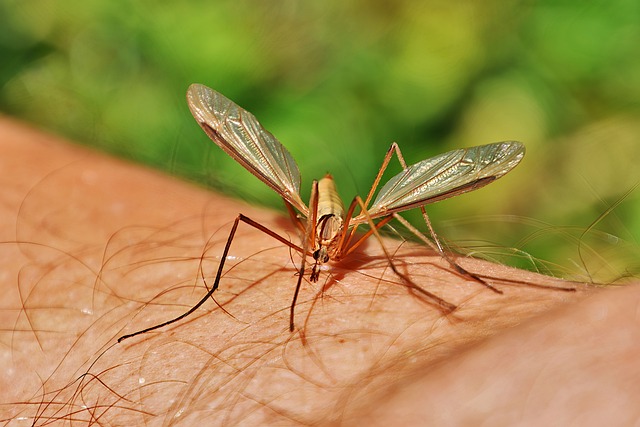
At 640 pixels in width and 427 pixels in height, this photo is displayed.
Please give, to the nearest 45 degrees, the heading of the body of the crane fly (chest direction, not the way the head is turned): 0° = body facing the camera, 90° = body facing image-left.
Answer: approximately 0°
